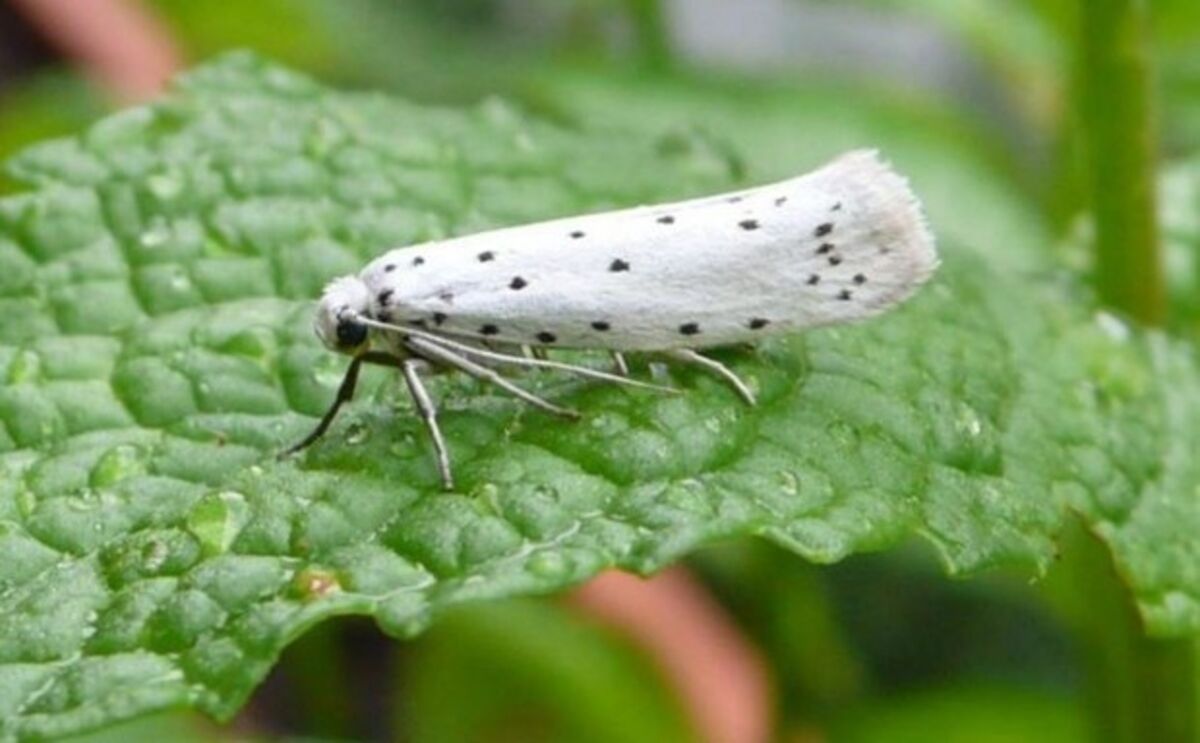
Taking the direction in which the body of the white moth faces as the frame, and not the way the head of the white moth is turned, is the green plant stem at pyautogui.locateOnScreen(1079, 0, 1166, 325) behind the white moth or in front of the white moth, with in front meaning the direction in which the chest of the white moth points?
behind

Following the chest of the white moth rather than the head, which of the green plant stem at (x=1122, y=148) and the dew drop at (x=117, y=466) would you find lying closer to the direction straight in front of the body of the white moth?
the dew drop

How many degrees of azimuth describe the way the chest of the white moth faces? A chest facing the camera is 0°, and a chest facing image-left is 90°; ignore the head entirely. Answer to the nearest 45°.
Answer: approximately 90°

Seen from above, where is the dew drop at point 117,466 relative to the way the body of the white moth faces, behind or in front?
in front
